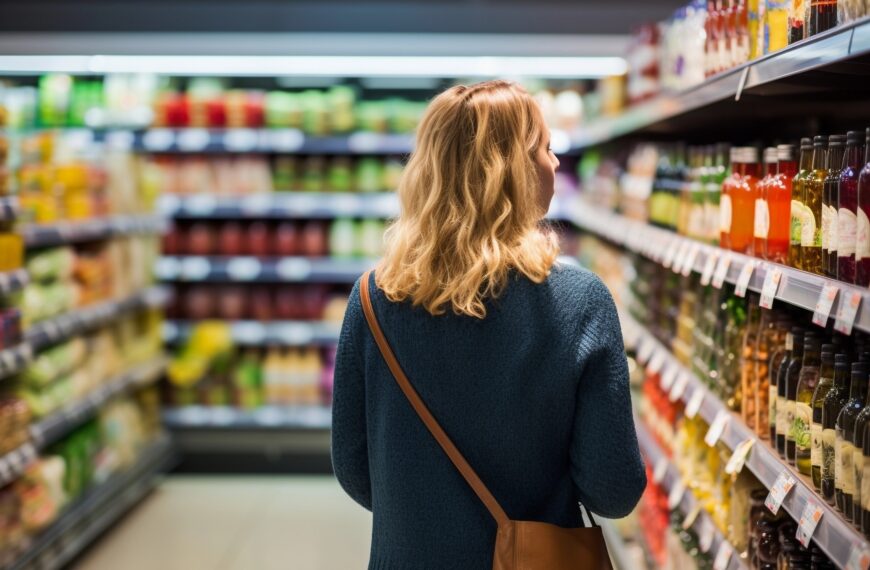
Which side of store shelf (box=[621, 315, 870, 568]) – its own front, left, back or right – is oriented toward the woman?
front

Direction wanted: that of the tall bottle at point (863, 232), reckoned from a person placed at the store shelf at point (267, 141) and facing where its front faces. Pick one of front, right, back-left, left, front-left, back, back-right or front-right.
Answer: front

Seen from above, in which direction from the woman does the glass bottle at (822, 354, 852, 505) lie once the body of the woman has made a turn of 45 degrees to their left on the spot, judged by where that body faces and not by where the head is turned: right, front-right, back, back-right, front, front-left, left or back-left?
back-right

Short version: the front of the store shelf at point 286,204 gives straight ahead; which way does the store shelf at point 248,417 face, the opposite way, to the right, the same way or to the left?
the same way

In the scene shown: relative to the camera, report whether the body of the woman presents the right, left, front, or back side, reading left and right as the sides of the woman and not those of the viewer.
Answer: back

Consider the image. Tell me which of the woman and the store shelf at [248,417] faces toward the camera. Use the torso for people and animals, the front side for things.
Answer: the store shelf

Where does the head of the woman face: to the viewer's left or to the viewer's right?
to the viewer's right

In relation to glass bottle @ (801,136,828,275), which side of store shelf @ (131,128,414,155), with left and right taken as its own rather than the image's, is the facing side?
front

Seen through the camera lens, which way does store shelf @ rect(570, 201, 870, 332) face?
facing the viewer and to the left of the viewer

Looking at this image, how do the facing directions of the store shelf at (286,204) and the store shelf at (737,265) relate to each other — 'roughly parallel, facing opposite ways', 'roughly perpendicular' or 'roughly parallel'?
roughly perpendicular

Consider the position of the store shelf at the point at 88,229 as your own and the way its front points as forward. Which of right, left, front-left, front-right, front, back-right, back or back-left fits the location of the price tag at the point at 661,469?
front

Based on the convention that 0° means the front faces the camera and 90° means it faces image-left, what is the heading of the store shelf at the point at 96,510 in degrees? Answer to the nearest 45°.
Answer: approximately 315°

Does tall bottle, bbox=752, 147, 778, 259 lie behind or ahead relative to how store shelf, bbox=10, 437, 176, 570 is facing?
ahead

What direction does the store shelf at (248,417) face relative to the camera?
toward the camera

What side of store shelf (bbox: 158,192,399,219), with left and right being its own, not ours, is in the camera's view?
front
